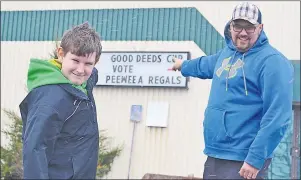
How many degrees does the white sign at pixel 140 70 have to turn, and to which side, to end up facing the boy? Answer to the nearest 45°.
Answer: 0° — it already faces them

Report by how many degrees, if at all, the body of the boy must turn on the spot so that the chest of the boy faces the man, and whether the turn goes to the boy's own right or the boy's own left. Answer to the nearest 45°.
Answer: approximately 45° to the boy's own left

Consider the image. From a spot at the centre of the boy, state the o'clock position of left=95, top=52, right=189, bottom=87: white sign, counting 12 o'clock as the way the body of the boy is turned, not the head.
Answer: The white sign is roughly at 8 o'clock from the boy.

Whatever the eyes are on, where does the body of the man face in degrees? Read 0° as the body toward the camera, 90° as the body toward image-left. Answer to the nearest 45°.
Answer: approximately 45°

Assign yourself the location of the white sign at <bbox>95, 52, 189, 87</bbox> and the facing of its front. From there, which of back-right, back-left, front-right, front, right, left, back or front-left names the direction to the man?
front

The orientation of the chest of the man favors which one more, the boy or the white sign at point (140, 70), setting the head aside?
the boy

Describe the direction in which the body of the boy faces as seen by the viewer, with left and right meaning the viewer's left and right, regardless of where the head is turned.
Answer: facing the viewer and to the right of the viewer

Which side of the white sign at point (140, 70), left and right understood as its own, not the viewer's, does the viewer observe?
front

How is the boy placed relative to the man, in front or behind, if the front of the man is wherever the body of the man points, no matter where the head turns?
in front

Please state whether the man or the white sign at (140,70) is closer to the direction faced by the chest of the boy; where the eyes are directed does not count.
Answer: the man

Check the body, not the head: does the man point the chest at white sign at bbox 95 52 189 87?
no

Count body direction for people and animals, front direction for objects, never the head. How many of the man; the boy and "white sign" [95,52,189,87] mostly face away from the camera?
0

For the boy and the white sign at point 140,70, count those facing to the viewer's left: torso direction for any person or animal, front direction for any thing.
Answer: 0

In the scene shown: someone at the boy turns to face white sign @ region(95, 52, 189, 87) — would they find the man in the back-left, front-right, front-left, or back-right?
front-right
